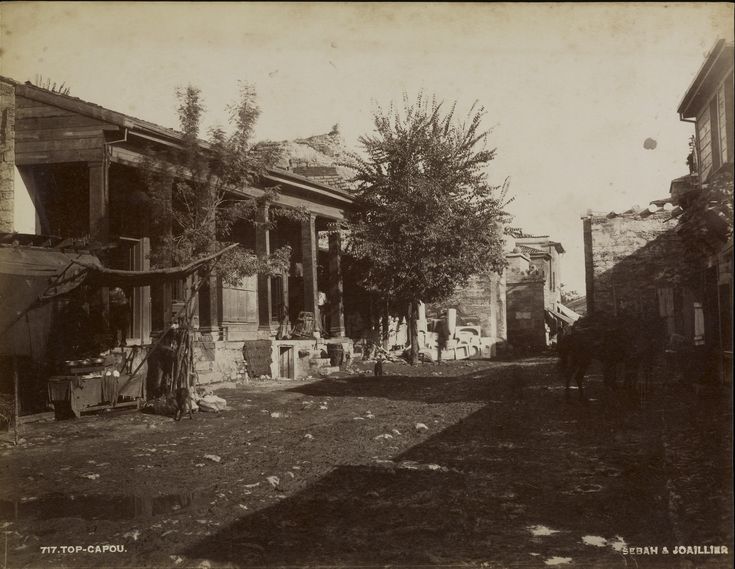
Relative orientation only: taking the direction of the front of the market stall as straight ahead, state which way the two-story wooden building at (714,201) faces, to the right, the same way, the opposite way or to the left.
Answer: the opposite way

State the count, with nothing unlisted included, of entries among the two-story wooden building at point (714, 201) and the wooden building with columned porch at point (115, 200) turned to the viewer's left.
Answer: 1

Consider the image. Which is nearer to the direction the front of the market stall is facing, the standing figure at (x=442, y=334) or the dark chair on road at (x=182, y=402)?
the dark chair on road

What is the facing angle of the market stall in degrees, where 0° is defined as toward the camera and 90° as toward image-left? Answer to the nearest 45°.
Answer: approximately 315°

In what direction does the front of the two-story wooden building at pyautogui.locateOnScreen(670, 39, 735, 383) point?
to the viewer's left

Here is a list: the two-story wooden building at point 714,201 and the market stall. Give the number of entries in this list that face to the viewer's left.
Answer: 1

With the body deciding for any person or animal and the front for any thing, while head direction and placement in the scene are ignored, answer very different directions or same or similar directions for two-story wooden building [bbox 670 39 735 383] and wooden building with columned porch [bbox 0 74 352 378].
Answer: very different directions
